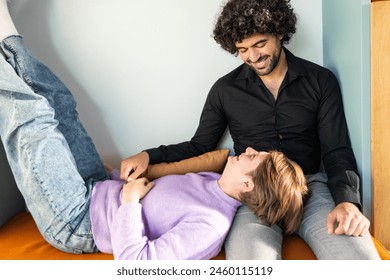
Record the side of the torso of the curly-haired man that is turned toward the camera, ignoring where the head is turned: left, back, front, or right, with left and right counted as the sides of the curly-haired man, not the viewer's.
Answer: front

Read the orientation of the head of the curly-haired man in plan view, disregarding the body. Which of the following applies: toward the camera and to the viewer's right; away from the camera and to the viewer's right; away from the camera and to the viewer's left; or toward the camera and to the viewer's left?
toward the camera and to the viewer's left
